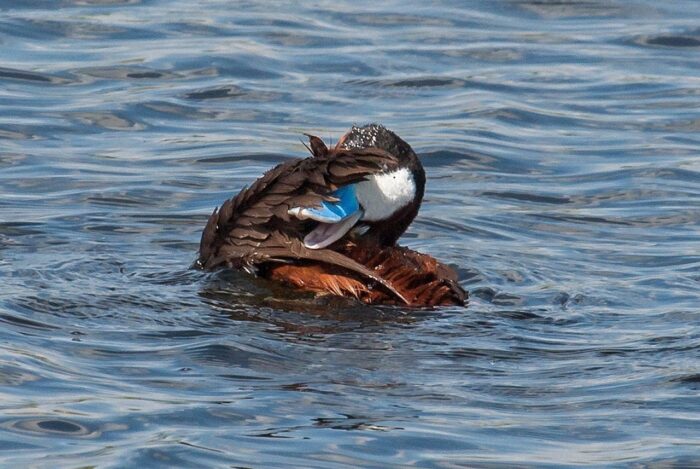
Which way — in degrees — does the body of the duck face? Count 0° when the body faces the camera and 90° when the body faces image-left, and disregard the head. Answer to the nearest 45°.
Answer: approximately 270°
